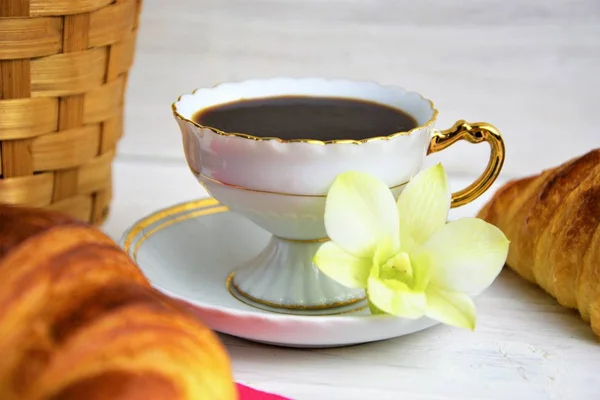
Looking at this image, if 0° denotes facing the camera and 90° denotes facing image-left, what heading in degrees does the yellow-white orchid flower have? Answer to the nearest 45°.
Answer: approximately 0°

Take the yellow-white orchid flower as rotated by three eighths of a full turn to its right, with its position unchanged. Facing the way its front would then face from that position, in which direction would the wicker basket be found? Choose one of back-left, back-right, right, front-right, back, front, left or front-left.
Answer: front-left
